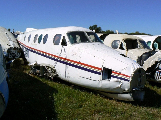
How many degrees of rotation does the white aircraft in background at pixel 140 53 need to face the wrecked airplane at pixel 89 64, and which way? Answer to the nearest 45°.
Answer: approximately 90° to its right

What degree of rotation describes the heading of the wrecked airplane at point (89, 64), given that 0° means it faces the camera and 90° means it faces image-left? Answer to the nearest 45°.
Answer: approximately 315°

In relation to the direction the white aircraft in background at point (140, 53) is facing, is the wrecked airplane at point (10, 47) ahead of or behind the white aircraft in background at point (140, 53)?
behind

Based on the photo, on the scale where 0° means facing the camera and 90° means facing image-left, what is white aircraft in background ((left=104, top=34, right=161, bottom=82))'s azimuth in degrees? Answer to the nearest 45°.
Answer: approximately 315°

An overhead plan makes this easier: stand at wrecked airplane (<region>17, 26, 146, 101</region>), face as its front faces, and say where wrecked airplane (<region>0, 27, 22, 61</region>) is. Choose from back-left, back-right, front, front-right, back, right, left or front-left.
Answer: back

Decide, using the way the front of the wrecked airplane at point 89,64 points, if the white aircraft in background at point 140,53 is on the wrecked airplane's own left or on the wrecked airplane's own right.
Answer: on the wrecked airplane's own left
